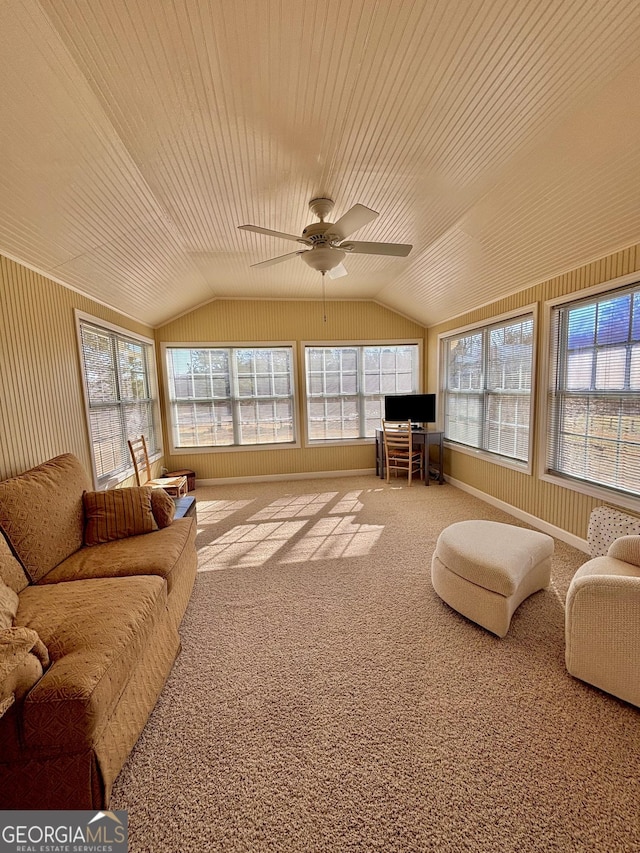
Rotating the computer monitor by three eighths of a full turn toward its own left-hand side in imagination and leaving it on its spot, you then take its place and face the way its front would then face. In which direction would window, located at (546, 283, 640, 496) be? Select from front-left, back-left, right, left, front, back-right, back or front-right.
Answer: right

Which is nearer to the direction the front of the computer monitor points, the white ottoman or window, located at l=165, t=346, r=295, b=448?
the white ottoman

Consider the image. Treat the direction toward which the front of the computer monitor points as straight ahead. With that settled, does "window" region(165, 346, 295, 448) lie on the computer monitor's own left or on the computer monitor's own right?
on the computer monitor's own right

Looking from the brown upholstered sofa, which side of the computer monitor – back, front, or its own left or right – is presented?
front

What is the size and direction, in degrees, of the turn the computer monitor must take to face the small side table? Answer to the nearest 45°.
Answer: approximately 90° to its right

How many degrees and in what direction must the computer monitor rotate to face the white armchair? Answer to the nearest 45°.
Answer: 0° — it already faces it

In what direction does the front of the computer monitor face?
toward the camera

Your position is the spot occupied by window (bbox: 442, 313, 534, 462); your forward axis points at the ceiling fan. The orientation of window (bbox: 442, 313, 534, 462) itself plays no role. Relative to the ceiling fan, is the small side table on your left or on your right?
right

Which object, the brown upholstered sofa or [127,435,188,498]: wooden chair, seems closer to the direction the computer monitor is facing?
the brown upholstered sofa

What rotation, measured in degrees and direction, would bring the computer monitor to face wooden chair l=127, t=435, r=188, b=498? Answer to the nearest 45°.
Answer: approximately 45° to its right

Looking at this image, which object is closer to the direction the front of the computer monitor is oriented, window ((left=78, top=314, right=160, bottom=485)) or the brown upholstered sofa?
the brown upholstered sofa

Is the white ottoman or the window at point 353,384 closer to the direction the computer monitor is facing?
the white ottoman
